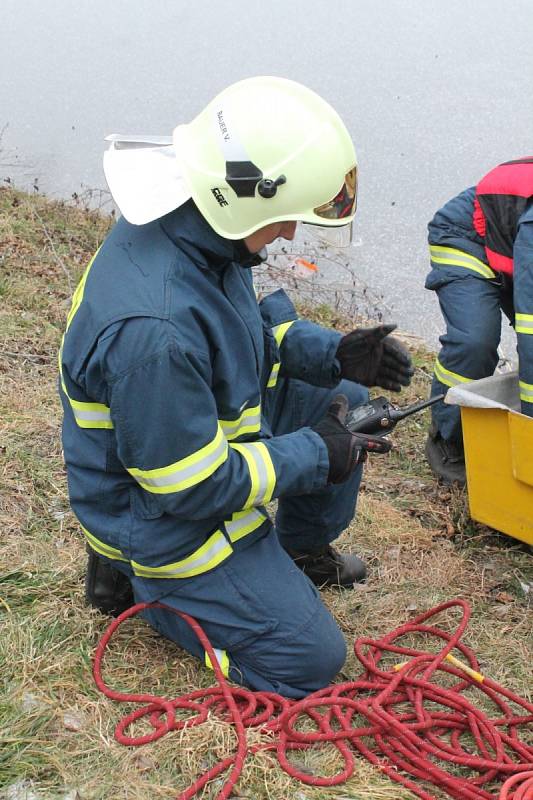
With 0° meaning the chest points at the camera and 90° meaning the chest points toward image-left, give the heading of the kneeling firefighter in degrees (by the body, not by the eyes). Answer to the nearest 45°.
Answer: approximately 270°
